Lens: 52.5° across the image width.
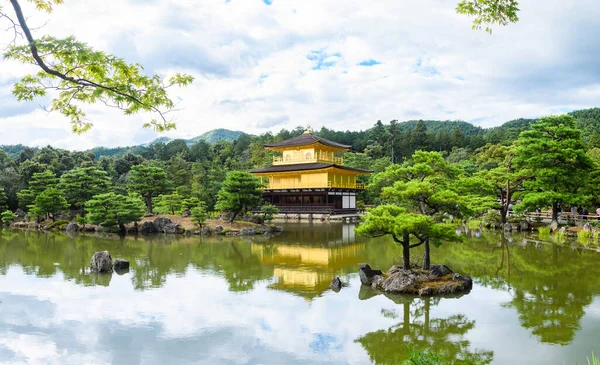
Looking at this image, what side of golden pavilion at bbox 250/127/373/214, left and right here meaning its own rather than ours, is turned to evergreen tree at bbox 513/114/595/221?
left

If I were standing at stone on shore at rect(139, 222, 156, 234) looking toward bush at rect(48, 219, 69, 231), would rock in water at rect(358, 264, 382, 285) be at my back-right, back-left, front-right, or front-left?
back-left

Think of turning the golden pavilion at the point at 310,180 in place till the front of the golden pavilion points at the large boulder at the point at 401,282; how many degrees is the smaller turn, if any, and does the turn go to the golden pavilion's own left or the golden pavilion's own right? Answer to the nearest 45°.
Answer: approximately 45° to the golden pavilion's own left

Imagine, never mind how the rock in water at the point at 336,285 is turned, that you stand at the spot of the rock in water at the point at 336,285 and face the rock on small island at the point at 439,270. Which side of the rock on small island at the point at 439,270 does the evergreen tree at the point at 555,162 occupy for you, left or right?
left

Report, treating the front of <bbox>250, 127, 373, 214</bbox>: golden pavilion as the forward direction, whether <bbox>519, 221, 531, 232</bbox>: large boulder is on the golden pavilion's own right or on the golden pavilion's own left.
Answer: on the golden pavilion's own left

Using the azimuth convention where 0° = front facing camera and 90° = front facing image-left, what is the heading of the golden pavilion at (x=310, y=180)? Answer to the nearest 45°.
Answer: approximately 45°

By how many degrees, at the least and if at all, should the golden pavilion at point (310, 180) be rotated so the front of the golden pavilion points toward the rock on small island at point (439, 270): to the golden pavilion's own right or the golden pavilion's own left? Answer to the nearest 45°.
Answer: approximately 45° to the golden pavilion's own left
